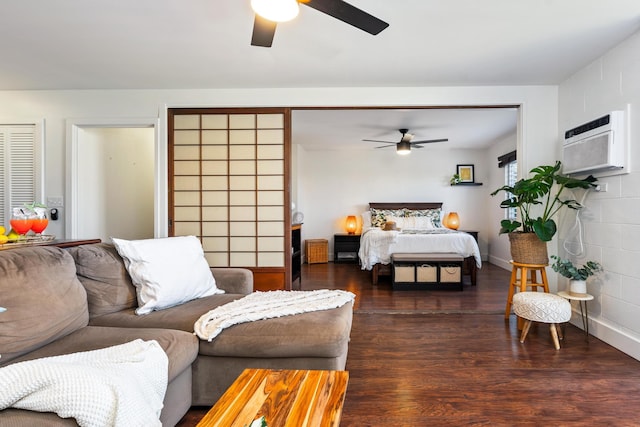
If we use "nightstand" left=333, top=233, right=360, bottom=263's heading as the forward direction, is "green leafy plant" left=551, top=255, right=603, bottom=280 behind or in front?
in front

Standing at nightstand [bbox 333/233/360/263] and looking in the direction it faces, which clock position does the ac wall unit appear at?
The ac wall unit is roughly at 11 o'clock from the nightstand.

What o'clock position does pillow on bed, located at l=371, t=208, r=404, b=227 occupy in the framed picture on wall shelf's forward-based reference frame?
The pillow on bed is roughly at 2 o'clock from the framed picture on wall shelf.

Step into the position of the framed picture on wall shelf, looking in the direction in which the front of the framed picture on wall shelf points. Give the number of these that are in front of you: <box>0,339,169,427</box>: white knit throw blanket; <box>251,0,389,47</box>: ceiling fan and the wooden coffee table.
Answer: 3

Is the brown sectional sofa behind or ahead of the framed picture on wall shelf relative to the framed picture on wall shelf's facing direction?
ahead

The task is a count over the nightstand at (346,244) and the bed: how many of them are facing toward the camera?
2

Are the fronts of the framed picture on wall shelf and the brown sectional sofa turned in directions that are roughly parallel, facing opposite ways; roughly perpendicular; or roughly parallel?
roughly perpendicular
